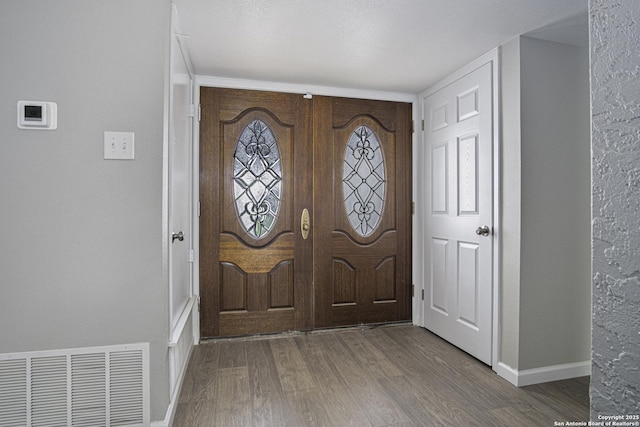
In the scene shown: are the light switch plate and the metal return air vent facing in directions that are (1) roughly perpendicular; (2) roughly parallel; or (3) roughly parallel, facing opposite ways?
roughly parallel

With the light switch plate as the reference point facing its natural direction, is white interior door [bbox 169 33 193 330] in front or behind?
behind

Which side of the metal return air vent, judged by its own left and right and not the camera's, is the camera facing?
front

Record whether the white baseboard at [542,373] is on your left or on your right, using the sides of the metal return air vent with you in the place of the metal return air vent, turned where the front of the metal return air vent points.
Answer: on your left

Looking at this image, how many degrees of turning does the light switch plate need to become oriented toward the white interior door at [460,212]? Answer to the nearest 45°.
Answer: approximately 90° to its left

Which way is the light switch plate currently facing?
toward the camera

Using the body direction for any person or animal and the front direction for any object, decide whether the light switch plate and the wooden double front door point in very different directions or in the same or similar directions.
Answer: same or similar directions

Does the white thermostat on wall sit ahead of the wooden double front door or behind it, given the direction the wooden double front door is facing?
ahead

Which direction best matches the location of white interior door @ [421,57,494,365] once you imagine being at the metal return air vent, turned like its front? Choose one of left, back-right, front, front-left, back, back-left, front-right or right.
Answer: left

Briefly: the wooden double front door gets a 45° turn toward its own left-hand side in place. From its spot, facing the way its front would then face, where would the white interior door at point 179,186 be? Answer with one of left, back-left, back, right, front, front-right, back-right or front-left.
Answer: right

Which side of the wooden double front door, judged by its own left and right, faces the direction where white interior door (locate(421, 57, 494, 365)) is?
left

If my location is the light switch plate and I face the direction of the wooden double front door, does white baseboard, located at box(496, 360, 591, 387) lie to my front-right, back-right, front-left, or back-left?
front-right

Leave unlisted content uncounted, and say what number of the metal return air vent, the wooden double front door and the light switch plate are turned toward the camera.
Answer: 3
